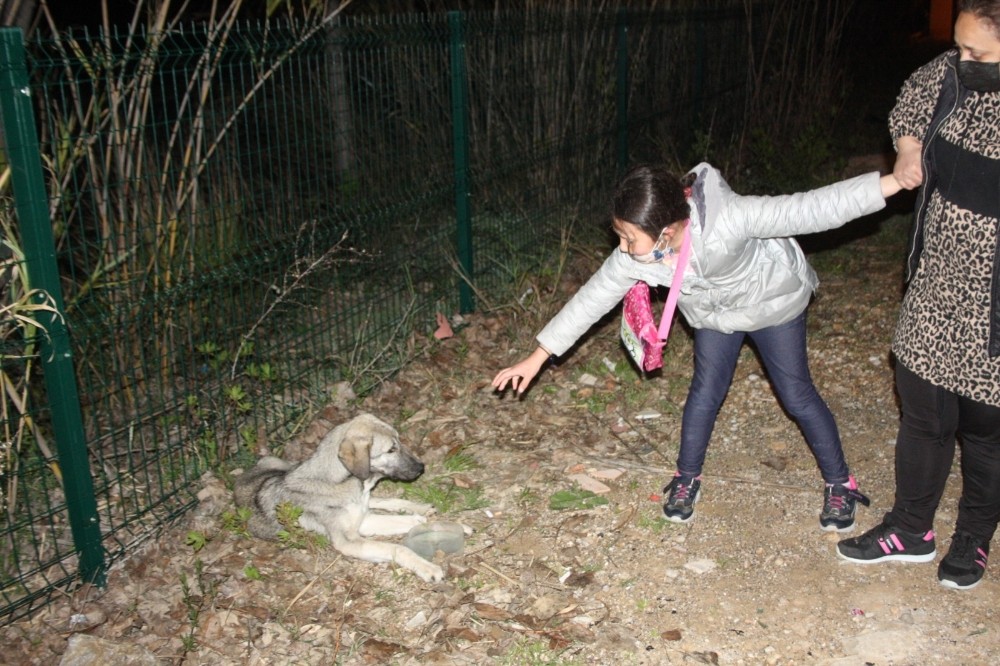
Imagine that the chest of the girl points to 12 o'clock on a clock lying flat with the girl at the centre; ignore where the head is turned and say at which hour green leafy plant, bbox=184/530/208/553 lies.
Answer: The green leafy plant is roughly at 1 o'clock from the girl.

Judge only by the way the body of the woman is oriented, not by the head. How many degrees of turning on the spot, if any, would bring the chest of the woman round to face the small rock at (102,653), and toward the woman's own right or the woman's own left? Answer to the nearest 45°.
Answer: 0° — they already face it

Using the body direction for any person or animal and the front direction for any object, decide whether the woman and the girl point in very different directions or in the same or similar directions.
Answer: same or similar directions

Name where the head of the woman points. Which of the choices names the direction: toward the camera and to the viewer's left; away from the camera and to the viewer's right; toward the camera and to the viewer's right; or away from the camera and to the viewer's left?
toward the camera and to the viewer's left

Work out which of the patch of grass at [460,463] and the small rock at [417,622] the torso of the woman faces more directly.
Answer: the small rock

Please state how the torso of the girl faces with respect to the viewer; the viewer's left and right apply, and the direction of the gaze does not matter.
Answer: facing the viewer and to the left of the viewer

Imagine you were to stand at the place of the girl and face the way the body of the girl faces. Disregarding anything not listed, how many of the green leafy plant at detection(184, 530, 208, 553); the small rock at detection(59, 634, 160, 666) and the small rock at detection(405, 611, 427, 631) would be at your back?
0

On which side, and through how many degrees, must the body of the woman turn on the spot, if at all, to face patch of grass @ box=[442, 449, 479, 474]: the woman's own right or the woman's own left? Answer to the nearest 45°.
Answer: approximately 45° to the woman's own right

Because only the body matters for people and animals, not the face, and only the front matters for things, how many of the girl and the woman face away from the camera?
0
